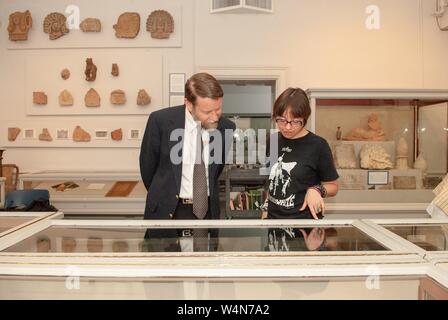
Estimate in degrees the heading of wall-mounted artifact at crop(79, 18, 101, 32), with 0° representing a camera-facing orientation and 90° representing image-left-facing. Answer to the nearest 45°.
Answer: approximately 0°

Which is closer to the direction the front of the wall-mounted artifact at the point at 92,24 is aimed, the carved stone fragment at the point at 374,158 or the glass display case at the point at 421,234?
the glass display case

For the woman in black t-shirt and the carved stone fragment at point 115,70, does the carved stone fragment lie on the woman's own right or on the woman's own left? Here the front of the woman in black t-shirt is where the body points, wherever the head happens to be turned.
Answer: on the woman's own right

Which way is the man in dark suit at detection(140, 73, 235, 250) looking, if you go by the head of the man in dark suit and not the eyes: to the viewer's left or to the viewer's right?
to the viewer's right

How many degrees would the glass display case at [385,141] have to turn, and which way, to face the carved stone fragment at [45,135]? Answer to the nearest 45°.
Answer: approximately 90° to its right

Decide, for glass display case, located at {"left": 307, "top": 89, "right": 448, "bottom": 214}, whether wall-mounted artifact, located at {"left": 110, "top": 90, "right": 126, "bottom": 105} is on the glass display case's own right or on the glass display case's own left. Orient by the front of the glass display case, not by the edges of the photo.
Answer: on the glass display case's own right

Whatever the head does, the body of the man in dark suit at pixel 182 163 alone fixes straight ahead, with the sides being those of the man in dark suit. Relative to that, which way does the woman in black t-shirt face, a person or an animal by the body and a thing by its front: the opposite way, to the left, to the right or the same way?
to the right
